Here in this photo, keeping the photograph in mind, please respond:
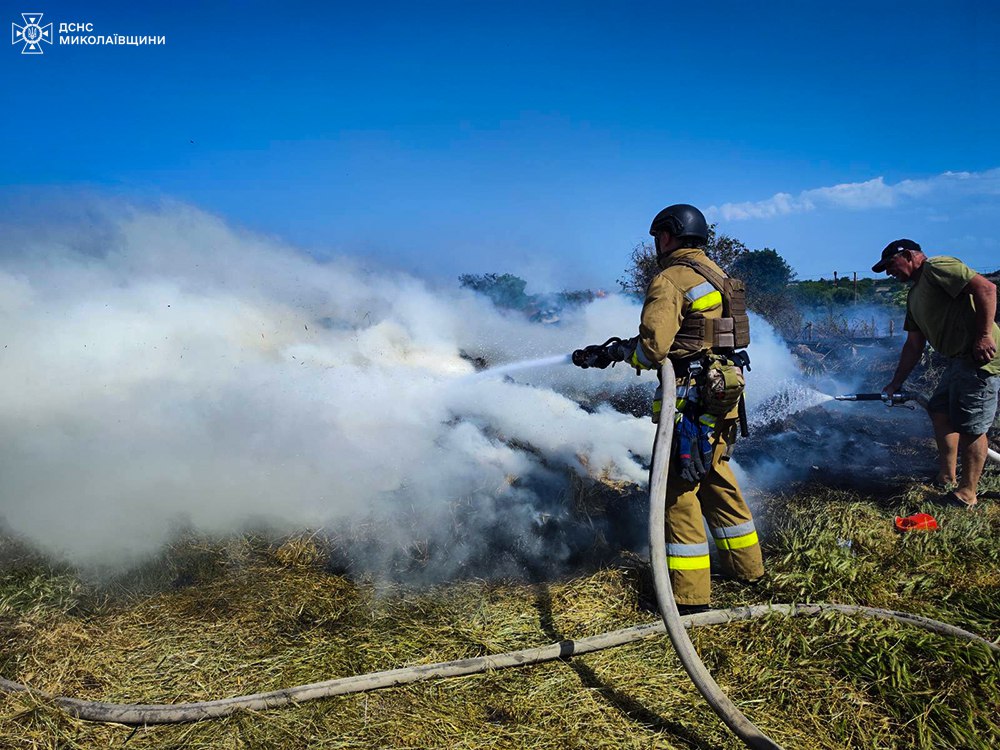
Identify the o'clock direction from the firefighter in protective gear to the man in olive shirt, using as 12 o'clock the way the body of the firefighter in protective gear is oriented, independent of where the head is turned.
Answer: The man in olive shirt is roughly at 3 o'clock from the firefighter in protective gear.

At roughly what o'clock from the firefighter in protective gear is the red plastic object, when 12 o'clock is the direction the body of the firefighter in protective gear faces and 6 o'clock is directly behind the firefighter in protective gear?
The red plastic object is roughly at 3 o'clock from the firefighter in protective gear.

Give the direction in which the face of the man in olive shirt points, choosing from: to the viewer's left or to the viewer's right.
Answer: to the viewer's left

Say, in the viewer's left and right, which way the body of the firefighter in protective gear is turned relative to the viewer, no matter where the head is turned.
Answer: facing away from the viewer and to the left of the viewer

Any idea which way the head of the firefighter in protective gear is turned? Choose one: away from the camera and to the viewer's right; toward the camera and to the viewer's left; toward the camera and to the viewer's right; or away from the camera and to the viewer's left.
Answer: away from the camera and to the viewer's left
